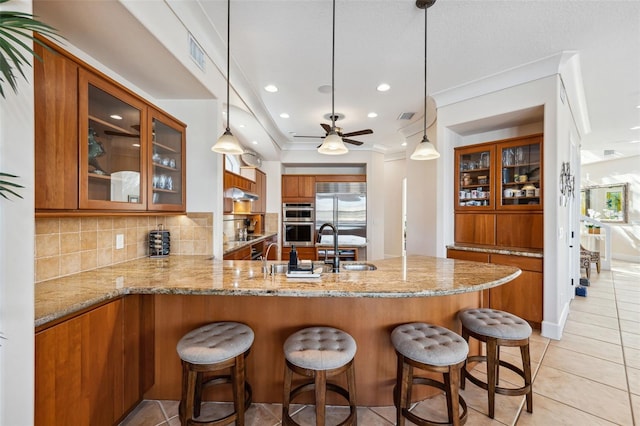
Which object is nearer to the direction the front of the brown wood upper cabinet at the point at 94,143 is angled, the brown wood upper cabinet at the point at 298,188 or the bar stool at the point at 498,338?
the bar stool

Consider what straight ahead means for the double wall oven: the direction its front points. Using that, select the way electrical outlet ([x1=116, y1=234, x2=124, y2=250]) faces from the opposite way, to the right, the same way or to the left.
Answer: to the left

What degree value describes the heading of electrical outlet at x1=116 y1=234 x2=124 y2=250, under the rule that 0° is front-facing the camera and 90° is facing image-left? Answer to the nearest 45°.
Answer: approximately 315°

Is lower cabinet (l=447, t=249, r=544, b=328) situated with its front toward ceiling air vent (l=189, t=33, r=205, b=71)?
yes

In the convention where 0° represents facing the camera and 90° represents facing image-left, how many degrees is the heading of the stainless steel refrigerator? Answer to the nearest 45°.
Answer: approximately 0°

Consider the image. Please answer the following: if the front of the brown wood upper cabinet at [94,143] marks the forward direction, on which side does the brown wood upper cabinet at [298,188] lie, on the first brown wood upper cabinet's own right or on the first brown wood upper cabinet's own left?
on the first brown wood upper cabinet's own left

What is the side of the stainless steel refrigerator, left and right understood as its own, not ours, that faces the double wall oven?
right

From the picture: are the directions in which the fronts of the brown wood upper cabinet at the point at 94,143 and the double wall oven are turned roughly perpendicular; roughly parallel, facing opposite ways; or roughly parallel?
roughly perpendicular

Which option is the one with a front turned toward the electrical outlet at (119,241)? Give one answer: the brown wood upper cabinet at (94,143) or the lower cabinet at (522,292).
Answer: the lower cabinet

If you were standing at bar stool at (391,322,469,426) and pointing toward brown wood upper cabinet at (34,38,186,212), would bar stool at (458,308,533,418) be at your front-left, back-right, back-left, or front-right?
back-right

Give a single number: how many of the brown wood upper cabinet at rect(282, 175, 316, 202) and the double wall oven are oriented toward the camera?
2

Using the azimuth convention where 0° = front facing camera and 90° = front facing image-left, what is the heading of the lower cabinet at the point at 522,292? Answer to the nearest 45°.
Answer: approximately 45°

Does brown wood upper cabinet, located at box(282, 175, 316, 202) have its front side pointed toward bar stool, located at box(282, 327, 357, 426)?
yes
